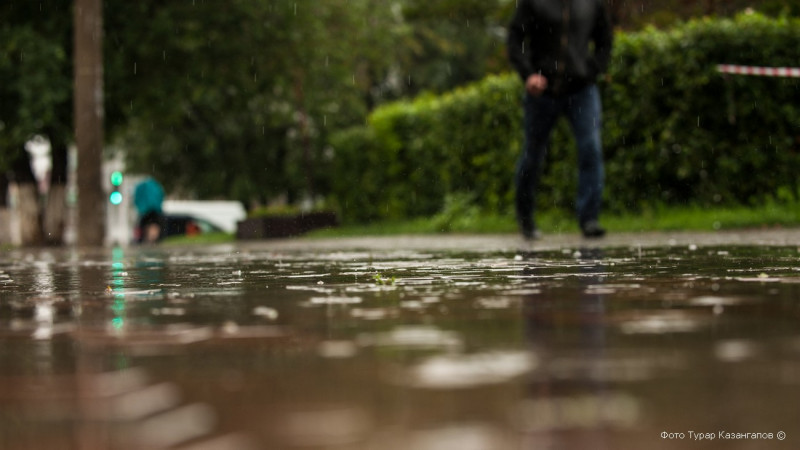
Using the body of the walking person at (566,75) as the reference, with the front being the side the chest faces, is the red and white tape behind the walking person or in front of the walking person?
behind

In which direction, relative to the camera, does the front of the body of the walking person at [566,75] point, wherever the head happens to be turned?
toward the camera

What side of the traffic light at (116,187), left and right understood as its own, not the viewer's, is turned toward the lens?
front

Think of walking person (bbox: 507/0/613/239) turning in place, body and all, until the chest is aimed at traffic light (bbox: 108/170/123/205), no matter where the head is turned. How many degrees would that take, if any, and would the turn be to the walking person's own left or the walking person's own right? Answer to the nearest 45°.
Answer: approximately 135° to the walking person's own right

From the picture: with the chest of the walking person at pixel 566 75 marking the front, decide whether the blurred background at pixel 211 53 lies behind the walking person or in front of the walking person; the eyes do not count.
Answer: behind

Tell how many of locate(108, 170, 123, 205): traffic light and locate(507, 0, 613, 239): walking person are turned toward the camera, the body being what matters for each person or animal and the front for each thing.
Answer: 2
